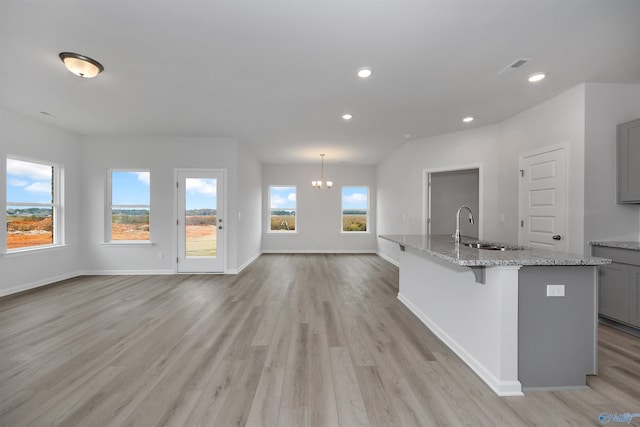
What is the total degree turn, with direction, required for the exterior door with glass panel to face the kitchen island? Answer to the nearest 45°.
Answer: approximately 45° to its left

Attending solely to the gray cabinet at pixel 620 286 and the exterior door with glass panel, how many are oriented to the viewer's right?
0

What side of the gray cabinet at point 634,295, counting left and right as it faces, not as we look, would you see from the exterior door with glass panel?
front

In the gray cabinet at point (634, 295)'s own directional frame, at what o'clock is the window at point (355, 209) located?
The window is roughly at 2 o'clock from the gray cabinet.

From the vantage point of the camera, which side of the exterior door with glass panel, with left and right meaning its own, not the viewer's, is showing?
front

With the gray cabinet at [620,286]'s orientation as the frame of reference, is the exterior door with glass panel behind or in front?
in front

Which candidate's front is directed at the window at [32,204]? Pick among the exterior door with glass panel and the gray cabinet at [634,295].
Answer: the gray cabinet

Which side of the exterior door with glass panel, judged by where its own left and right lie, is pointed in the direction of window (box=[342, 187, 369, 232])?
left

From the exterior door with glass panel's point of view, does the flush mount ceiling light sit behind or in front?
in front

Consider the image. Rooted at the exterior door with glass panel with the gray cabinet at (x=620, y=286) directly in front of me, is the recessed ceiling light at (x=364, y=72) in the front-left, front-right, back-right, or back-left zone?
front-right

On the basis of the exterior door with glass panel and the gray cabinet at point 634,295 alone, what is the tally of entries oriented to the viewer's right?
0

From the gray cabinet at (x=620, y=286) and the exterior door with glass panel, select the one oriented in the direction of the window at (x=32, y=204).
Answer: the gray cabinet

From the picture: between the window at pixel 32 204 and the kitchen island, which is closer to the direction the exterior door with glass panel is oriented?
the kitchen island

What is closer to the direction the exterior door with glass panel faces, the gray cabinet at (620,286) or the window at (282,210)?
the gray cabinet

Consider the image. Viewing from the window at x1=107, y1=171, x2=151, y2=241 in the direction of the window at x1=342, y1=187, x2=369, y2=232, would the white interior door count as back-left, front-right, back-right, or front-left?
front-right

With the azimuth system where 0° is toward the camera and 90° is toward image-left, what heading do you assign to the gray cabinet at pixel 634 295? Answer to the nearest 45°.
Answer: approximately 45°

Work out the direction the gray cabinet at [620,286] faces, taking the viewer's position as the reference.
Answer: facing the viewer and to the left of the viewer
